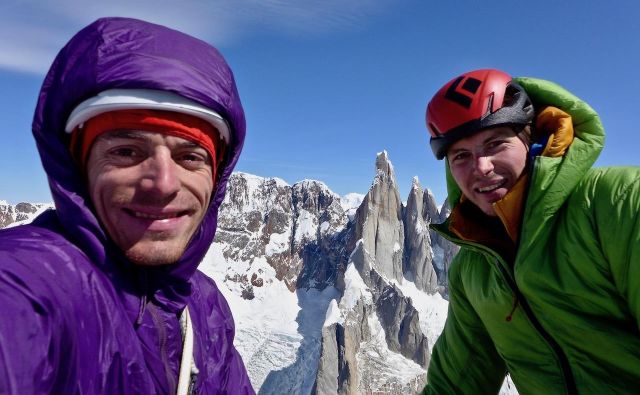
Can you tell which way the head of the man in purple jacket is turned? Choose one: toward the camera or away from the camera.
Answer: toward the camera

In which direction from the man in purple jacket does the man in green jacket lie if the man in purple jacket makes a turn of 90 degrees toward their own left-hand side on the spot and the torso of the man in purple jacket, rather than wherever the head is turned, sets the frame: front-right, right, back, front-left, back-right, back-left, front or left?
front

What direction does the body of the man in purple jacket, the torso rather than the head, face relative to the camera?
toward the camera

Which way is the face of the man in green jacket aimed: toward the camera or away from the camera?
toward the camera
